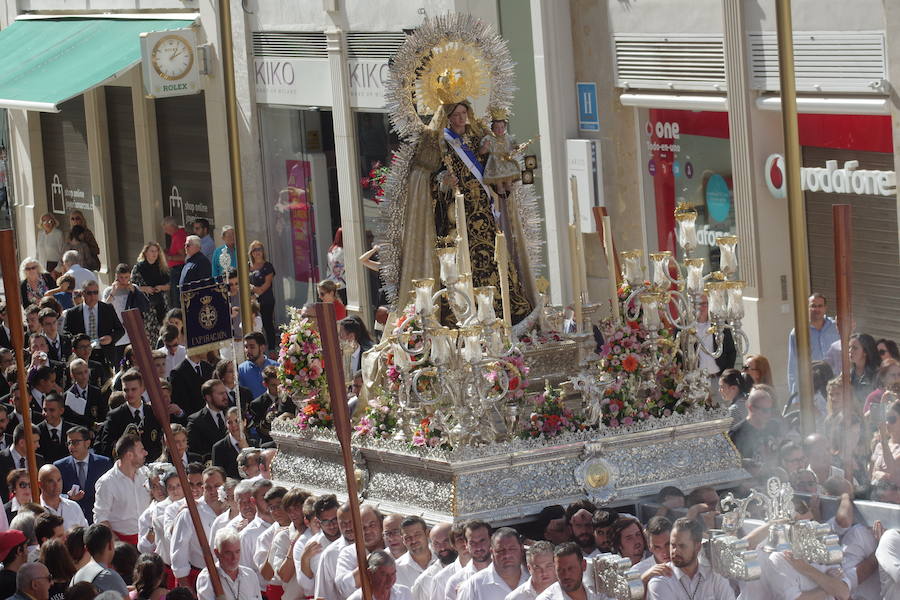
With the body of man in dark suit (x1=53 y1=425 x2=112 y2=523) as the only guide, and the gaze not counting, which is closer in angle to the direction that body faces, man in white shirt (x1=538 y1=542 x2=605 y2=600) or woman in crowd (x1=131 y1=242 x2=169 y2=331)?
the man in white shirt

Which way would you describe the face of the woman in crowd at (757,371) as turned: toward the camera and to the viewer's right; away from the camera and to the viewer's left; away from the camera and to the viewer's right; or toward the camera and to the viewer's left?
toward the camera and to the viewer's left

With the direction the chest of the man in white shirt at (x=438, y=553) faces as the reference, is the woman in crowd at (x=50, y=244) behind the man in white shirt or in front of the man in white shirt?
behind

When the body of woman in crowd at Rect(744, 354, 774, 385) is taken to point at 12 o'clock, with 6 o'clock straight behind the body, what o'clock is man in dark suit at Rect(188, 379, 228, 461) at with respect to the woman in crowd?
The man in dark suit is roughly at 12 o'clock from the woman in crowd.

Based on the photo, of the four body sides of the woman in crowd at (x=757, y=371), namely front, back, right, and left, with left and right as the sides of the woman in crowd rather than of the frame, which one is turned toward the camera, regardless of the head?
left

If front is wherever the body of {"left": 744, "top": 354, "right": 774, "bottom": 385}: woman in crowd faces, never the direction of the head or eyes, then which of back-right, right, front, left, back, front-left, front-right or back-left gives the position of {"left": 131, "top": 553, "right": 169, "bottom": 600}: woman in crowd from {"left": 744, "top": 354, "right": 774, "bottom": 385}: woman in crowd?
front-left

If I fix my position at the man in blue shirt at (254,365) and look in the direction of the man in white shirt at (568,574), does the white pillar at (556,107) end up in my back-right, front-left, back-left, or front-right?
back-left

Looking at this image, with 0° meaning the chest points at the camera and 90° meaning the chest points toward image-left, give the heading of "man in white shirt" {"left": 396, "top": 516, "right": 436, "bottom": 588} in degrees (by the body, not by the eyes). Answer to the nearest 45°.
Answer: approximately 0°

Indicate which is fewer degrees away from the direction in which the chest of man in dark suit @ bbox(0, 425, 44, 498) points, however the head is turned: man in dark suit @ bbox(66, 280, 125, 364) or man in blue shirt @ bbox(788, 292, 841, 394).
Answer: the man in blue shirt
